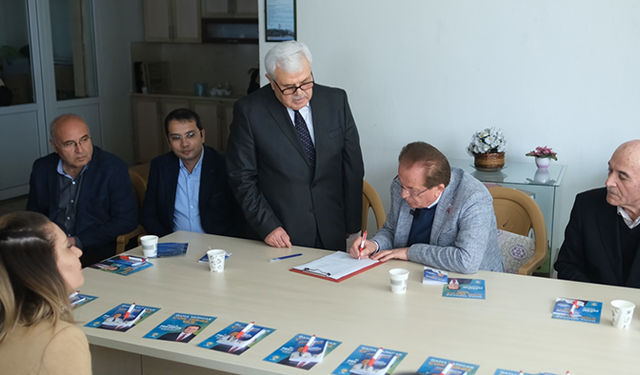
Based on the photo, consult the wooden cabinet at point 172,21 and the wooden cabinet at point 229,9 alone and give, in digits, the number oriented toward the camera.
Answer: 2

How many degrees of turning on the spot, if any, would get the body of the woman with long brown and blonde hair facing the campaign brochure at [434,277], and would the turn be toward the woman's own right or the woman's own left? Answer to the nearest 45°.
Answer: approximately 45° to the woman's own right

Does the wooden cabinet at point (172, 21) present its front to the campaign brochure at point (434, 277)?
yes

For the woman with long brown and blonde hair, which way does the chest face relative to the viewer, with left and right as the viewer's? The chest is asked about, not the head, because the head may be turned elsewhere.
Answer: facing away from the viewer and to the right of the viewer

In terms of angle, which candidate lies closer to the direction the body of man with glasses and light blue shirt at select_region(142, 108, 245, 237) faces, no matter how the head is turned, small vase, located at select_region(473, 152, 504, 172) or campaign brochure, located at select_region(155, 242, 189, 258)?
the campaign brochure

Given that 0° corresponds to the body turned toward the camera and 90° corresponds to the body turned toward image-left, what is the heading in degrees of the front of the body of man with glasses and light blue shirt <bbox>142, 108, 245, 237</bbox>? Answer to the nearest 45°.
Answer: approximately 0°

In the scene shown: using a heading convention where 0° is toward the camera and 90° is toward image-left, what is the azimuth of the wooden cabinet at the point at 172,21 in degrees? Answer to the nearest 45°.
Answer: approximately 0°
